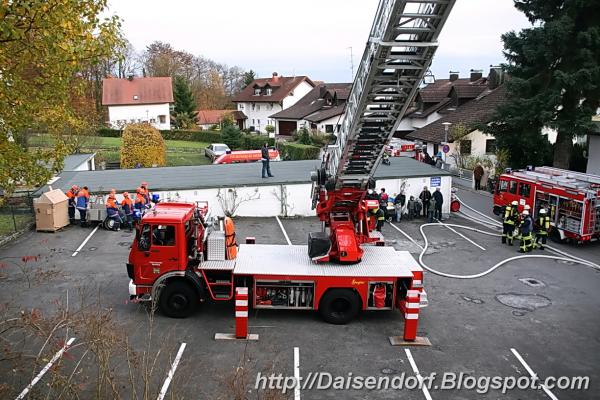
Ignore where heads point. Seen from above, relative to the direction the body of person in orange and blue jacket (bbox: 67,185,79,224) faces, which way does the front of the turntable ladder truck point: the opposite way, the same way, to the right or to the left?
the opposite way

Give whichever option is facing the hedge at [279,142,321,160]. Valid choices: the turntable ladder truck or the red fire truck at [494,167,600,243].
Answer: the red fire truck

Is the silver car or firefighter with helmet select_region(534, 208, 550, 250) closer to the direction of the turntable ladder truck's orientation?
the silver car

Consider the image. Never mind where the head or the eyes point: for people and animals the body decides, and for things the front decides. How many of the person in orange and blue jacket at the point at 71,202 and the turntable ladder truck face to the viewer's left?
1

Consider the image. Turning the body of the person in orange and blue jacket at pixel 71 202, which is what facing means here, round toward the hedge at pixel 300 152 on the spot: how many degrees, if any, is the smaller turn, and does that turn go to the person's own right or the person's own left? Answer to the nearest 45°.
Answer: approximately 45° to the person's own left

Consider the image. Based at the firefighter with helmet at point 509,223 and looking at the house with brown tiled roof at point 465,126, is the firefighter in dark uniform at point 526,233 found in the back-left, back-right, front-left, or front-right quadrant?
back-right

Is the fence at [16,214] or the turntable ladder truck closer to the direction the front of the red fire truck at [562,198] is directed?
the fence

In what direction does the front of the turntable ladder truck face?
to the viewer's left
